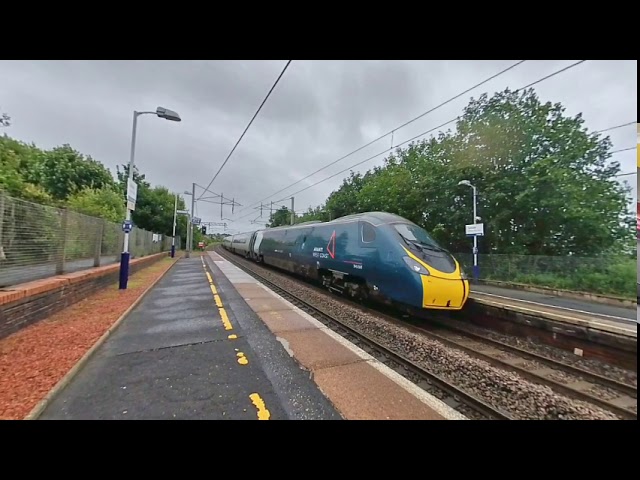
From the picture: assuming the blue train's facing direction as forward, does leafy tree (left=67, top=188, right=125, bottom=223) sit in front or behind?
behind

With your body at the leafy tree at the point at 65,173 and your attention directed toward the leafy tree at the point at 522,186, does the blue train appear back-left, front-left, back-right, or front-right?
front-right

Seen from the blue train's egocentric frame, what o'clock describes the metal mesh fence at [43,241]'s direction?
The metal mesh fence is roughly at 4 o'clock from the blue train.

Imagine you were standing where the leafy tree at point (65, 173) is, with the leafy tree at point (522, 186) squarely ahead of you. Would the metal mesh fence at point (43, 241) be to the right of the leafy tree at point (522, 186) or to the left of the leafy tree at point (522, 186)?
right

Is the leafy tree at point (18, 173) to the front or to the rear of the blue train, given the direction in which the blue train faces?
to the rear

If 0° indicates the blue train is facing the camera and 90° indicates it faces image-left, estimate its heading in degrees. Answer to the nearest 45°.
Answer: approximately 315°

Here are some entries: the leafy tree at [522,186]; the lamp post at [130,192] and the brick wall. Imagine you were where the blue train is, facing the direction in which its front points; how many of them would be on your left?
1

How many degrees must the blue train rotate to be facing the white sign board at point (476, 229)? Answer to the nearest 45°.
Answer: approximately 90° to its left

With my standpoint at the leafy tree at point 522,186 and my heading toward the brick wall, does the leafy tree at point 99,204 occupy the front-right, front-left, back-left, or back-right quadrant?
front-right

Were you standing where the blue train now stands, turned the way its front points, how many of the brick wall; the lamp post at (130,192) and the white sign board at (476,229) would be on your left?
1

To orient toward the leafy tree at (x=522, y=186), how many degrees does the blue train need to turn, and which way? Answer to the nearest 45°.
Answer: approximately 90° to its left

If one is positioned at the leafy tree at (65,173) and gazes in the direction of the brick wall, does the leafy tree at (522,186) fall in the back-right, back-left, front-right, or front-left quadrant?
front-left

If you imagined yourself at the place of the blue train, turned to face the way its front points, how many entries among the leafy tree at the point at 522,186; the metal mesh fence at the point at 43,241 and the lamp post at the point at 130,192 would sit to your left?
1
